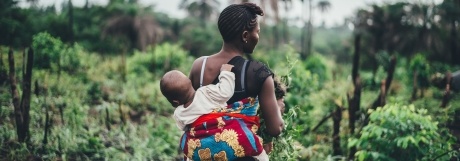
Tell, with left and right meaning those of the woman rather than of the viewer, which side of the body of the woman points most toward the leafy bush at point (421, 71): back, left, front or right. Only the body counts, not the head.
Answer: front

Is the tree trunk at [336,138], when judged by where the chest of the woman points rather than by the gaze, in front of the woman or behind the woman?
in front

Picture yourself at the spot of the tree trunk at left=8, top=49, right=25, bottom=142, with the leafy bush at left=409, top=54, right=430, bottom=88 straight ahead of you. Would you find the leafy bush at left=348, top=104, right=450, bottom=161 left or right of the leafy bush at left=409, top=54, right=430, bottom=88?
right

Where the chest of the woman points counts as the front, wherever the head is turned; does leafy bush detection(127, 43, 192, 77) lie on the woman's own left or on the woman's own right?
on the woman's own left

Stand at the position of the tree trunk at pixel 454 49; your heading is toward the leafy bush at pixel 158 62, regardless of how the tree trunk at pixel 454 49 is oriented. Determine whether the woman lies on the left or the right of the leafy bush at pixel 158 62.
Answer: left

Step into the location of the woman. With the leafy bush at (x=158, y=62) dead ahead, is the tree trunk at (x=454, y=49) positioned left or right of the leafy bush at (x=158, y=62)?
right

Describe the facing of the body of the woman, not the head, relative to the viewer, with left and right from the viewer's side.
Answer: facing away from the viewer and to the right of the viewer

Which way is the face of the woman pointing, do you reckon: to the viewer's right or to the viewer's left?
to the viewer's right

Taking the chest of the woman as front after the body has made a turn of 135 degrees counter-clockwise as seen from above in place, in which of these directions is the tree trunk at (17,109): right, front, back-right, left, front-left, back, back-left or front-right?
front-right
